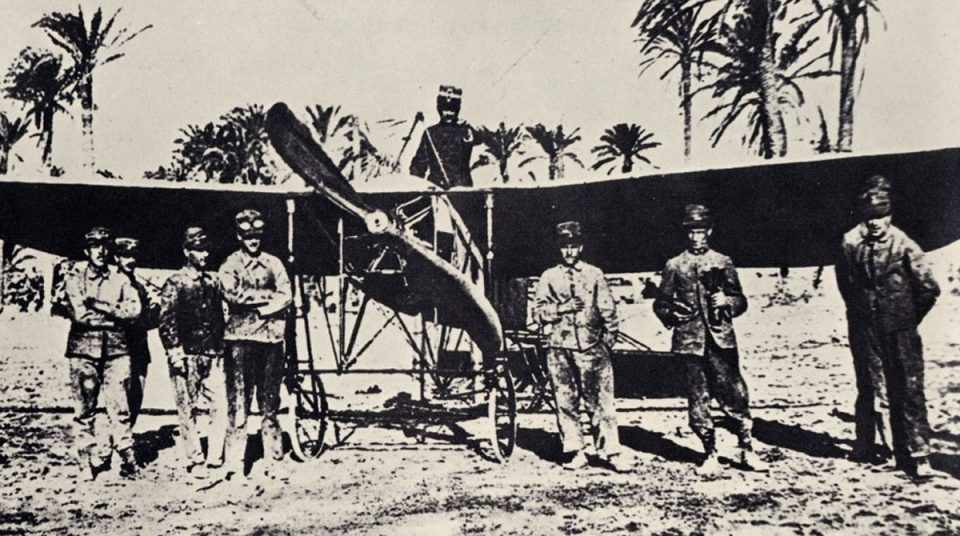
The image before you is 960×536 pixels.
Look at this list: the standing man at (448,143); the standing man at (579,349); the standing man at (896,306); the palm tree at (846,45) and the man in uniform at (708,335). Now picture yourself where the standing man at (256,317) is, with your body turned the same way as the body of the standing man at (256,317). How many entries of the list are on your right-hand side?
0

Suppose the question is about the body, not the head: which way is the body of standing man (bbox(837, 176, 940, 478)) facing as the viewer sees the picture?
toward the camera

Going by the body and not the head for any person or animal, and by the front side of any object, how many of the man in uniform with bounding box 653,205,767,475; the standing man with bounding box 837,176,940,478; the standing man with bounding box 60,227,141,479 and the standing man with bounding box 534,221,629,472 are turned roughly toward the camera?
4

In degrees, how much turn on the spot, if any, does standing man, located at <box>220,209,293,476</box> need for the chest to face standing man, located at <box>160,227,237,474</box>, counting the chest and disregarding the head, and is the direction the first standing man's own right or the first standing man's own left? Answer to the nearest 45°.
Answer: approximately 135° to the first standing man's own right

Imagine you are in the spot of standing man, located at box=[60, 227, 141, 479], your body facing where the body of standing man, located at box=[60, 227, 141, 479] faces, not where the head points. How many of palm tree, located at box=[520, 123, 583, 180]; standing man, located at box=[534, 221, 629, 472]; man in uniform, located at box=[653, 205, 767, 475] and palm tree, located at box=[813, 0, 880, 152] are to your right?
0

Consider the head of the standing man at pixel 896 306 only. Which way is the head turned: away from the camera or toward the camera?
toward the camera

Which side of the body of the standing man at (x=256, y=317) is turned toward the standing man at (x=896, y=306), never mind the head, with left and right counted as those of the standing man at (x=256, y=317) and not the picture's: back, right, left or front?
left

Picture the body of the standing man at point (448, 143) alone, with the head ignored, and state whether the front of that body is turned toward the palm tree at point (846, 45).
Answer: no

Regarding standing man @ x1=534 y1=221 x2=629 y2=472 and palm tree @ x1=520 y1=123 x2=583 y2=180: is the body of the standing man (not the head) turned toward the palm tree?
no

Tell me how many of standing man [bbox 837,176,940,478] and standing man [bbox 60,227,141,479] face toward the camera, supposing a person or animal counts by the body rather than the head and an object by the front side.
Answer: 2

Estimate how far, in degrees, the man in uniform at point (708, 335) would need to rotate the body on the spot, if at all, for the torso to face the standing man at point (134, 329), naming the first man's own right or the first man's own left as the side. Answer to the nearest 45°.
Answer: approximately 90° to the first man's own right

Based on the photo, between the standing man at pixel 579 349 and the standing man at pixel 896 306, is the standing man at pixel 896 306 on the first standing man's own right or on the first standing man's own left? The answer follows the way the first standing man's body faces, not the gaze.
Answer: on the first standing man's own left

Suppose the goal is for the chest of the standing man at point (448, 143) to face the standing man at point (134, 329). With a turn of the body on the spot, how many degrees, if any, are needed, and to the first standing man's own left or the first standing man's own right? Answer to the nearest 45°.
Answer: approximately 90° to the first standing man's own right

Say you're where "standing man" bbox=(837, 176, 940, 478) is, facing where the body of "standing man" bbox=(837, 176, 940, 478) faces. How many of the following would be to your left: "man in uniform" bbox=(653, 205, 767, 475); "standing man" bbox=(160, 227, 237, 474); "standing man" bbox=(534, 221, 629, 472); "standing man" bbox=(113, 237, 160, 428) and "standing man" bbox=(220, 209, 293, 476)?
0

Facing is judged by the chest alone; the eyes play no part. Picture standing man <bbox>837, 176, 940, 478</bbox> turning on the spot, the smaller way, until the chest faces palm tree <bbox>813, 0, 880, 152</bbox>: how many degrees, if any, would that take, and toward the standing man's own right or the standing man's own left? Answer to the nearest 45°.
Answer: approximately 180°

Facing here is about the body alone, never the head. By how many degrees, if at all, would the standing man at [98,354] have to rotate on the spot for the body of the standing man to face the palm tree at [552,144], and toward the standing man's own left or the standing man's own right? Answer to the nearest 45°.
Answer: approximately 135° to the standing man's own left

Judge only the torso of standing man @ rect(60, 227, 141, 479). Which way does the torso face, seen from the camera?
toward the camera

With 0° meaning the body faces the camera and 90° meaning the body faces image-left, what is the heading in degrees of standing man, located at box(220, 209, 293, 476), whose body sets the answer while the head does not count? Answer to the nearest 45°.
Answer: approximately 0°

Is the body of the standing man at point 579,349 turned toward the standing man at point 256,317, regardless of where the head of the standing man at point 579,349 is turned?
no
